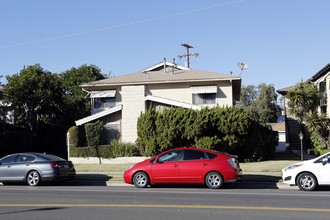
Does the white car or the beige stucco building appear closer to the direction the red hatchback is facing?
the beige stucco building

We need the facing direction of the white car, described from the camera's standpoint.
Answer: facing to the left of the viewer

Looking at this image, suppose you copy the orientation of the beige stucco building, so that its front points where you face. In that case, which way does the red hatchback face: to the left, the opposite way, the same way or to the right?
to the right

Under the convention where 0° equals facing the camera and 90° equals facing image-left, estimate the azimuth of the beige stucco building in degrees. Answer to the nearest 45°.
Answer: approximately 0°

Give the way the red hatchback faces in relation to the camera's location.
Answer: facing to the left of the viewer

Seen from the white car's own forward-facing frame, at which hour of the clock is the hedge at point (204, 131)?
The hedge is roughly at 2 o'clock from the white car.

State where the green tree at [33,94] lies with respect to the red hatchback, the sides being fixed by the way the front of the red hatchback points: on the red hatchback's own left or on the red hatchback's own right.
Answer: on the red hatchback's own right

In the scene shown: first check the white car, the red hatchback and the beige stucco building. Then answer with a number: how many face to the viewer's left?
2

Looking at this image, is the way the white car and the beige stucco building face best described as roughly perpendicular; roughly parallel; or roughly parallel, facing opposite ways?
roughly perpendicular

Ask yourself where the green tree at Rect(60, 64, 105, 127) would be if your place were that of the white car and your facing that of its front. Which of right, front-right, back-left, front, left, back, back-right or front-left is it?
front-right

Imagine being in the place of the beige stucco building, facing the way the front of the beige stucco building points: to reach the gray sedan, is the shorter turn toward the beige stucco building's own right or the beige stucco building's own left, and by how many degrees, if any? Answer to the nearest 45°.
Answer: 0° — it already faces it
